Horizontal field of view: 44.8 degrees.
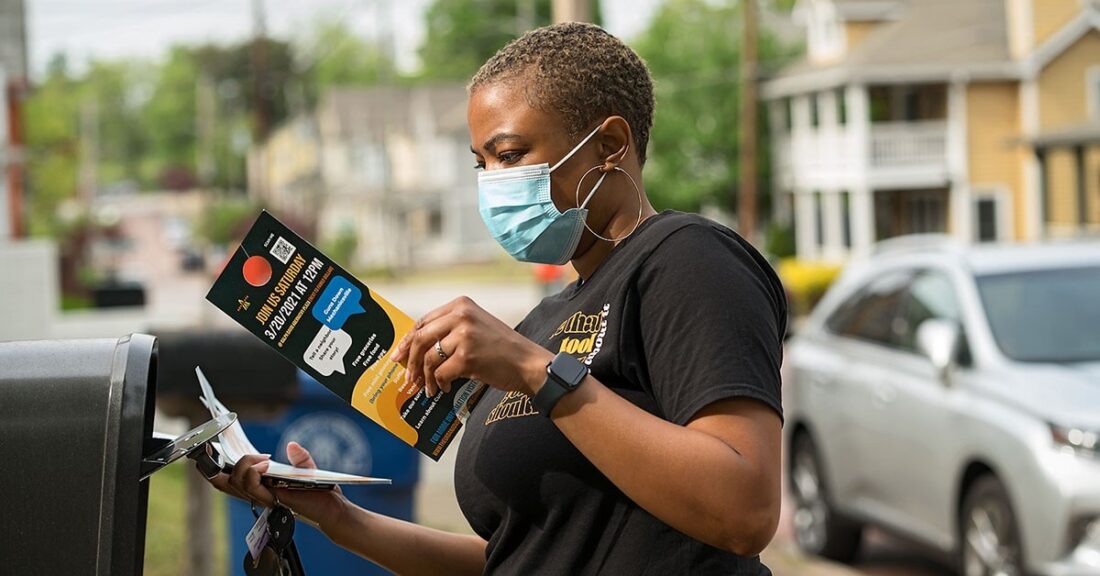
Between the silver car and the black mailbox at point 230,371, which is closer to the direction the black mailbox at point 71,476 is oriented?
the silver car

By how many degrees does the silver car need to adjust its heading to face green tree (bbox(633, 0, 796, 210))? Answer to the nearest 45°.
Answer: approximately 135° to its left

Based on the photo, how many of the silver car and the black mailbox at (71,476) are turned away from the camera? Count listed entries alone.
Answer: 0

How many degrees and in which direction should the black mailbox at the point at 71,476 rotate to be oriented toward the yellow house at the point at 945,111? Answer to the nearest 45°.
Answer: approximately 45° to its left

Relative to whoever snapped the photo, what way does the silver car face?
facing the viewer and to the right of the viewer

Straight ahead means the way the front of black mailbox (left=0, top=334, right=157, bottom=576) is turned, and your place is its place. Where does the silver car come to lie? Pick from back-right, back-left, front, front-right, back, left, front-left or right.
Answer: front-left

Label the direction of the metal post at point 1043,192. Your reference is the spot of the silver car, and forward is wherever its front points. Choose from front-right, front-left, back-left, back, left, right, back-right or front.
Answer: back-left

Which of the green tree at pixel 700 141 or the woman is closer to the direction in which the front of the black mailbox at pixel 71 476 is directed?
the woman

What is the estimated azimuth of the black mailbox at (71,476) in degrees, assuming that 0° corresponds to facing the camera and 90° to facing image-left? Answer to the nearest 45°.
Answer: approximately 270°

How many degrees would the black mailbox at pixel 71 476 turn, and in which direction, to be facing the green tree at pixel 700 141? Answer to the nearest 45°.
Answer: approximately 45° to its left

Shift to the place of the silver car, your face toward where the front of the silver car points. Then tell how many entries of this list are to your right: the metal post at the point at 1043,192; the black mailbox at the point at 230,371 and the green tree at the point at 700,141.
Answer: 1
